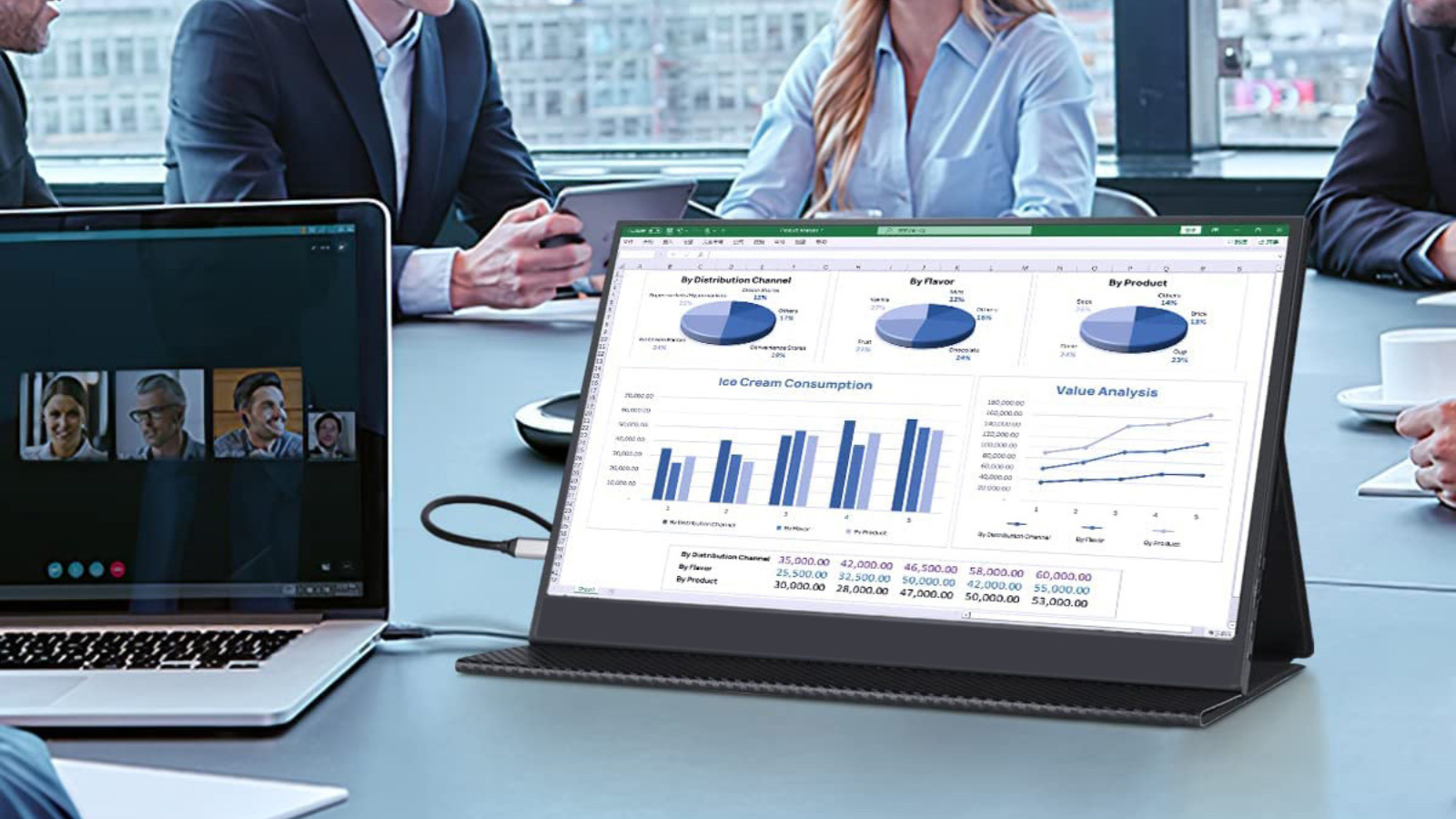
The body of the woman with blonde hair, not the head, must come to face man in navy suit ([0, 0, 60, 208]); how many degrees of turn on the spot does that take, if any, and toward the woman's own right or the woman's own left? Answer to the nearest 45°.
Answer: approximately 90° to the woman's own right

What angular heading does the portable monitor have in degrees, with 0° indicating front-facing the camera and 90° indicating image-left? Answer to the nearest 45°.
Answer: approximately 45°

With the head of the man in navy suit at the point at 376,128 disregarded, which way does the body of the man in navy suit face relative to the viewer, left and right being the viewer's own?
facing the viewer and to the right of the viewer

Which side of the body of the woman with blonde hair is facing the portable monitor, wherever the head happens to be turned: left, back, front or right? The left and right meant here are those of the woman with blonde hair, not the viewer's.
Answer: front

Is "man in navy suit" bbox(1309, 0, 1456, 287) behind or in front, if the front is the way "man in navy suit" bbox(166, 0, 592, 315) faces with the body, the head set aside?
in front

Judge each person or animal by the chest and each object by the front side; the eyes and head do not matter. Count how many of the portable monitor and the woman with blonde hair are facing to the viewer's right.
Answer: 0

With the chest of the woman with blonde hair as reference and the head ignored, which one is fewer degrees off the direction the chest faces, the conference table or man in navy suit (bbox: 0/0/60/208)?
the conference table

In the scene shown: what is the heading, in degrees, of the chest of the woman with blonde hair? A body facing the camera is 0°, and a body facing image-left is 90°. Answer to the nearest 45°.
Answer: approximately 0°

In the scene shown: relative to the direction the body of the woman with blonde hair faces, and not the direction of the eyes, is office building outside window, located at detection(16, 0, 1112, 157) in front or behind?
behind

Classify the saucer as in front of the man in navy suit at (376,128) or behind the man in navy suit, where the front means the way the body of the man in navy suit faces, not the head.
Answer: in front

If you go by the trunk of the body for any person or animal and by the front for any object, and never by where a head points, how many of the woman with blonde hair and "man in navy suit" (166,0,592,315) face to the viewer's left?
0

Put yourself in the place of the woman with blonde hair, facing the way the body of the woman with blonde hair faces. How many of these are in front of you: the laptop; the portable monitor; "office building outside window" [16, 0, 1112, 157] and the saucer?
3
